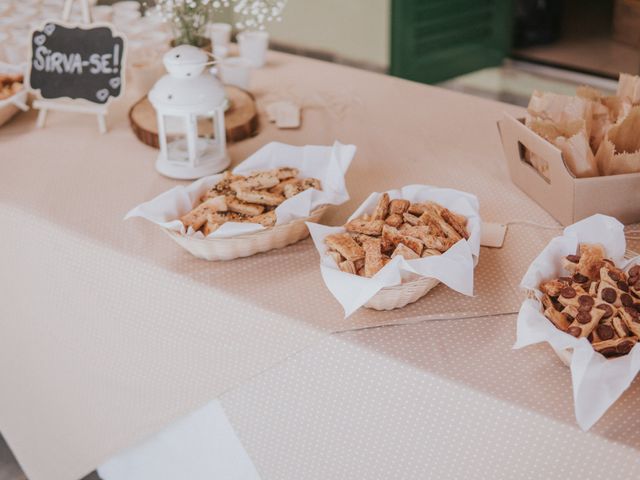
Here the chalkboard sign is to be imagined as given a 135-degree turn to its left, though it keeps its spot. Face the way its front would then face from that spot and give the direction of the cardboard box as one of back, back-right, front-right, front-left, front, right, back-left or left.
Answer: right

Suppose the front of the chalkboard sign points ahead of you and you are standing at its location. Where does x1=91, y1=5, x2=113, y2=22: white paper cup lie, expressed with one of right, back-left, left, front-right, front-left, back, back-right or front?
back

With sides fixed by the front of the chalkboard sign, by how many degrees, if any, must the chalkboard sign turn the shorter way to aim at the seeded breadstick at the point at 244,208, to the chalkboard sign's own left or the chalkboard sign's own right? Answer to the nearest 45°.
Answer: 0° — it already faces it

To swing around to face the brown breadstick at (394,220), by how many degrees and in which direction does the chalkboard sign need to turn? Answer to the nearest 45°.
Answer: approximately 45° to its left

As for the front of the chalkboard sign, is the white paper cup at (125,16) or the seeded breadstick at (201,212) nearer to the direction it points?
the seeded breadstick

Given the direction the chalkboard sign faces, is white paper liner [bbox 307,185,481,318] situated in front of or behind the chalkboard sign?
in front

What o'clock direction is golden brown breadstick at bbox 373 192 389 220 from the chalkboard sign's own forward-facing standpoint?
The golden brown breadstick is roughly at 11 o'clock from the chalkboard sign.

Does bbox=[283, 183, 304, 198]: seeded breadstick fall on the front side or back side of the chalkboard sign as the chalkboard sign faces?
on the front side

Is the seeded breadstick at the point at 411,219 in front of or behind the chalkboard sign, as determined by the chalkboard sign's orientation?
in front

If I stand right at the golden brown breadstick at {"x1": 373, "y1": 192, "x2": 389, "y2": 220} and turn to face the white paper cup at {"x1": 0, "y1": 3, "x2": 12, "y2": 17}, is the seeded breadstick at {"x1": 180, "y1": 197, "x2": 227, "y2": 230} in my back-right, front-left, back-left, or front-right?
front-left

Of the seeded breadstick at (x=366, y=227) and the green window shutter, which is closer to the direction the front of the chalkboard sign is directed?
the seeded breadstick

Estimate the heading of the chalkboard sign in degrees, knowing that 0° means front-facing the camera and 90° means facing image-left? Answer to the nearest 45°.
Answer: approximately 0°

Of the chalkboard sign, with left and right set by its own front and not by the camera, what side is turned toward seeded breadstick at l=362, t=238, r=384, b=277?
front

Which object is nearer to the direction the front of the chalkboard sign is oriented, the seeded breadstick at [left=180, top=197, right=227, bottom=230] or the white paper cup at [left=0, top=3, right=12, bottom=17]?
the seeded breadstick

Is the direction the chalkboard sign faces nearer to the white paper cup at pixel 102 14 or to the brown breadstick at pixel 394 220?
the brown breadstick
